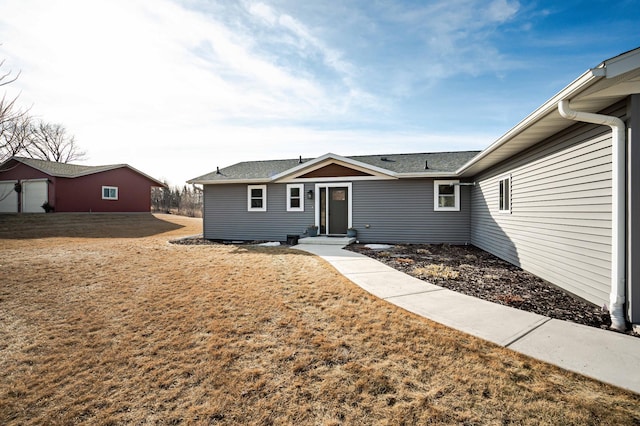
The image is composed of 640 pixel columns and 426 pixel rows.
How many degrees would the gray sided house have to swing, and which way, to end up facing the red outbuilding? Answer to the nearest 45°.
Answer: approximately 90° to its right

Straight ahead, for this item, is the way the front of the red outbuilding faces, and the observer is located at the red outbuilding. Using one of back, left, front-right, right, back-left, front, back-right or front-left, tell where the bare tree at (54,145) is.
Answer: back-right

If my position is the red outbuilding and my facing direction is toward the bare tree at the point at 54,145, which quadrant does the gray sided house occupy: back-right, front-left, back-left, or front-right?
back-right

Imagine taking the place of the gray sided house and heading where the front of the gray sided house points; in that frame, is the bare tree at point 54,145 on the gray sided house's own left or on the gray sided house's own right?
on the gray sided house's own right

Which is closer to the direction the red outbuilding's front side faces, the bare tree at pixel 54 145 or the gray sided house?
the gray sided house

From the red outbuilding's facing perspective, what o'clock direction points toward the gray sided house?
The gray sided house is roughly at 10 o'clock from the red outbuilding.

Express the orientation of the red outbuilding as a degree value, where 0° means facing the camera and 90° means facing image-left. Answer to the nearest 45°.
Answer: approximately 45°
